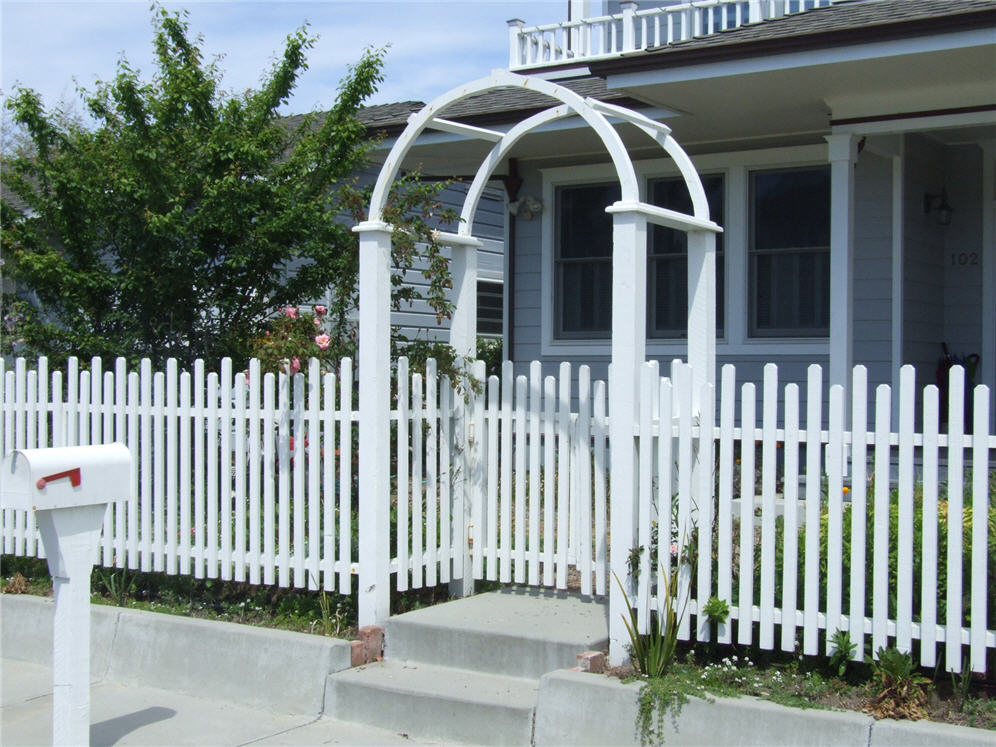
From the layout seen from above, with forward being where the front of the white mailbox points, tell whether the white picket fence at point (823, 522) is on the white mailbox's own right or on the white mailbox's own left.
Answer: on the white mailbox's own left
